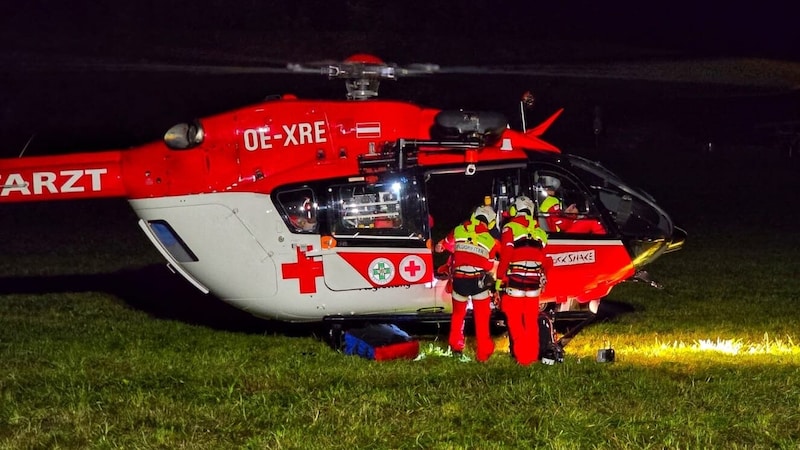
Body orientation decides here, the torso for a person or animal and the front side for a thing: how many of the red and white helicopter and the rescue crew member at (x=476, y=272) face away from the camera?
1

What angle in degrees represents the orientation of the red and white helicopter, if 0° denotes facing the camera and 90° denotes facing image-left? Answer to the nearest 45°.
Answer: approximately 270°

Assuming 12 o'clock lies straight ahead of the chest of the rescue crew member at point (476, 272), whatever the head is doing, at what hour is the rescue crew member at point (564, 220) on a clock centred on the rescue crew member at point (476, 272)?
the rescue crew member at point (564, 220) is roughly at 2 o'clock from the rescue crew member at point (476, 272).

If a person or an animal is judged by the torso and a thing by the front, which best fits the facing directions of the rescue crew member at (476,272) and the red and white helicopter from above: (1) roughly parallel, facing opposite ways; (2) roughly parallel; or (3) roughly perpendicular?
roughly perpendicular

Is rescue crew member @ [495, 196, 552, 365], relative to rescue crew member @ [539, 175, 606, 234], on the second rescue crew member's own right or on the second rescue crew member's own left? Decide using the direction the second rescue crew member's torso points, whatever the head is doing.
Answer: on the second rescue crew member's own right

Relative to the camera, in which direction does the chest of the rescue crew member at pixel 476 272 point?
away from the camera
